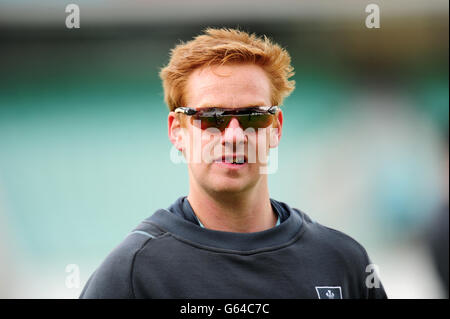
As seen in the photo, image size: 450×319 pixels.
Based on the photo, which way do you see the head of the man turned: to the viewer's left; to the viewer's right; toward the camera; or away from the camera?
toward the camera

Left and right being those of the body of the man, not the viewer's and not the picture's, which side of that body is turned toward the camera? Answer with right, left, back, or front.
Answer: front
